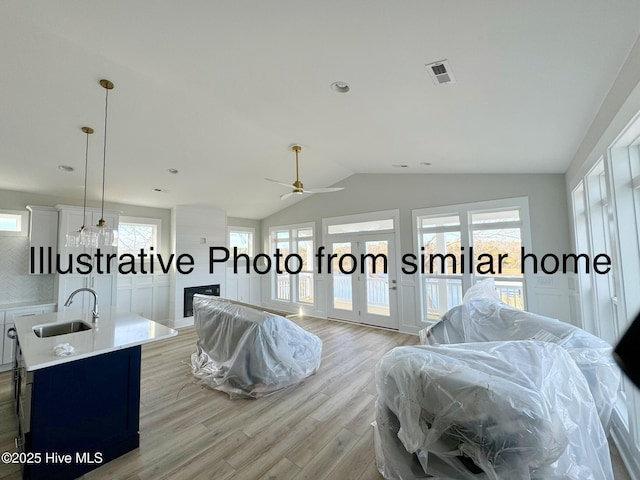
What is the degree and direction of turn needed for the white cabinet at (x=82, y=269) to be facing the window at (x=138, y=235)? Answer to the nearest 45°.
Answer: approximately 135° to its left

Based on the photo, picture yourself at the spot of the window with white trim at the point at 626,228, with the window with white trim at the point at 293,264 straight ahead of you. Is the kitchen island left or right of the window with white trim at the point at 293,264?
left

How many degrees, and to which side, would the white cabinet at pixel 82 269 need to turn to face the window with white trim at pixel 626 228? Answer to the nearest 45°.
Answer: approximately 45° to its left

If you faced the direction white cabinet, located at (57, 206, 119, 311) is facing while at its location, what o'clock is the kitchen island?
The kitchen island is roughly at 12 o'clock from the white cabinet.

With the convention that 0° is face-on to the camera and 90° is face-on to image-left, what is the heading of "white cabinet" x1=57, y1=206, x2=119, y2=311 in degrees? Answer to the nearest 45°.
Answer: approximately 0°

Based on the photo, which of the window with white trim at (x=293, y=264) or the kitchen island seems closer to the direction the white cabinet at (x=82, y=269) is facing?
the kitchen island

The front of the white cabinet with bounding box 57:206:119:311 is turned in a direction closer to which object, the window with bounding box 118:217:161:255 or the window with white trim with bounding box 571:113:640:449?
the window with white trim

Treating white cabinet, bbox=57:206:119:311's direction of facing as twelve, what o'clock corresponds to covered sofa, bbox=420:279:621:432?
The covered sofa is roughly at 11 o'clock from the white cabinet.

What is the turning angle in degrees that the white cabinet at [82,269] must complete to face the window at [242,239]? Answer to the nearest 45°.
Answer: approximately 90° to its left
